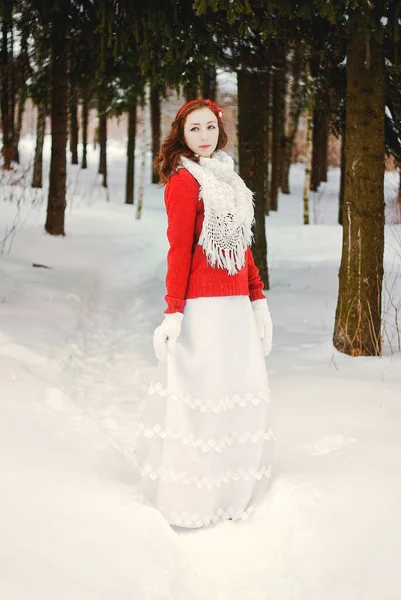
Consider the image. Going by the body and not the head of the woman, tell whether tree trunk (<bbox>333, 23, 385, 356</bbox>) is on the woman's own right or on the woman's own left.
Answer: on the woman's own left

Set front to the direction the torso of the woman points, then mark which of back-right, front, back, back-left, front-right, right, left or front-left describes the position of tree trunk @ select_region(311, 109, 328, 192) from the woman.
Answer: back-left

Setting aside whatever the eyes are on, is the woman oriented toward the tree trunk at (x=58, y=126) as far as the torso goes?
no

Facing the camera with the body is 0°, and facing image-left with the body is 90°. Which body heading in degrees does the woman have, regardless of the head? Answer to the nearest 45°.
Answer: approximately 315°

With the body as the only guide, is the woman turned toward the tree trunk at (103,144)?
no

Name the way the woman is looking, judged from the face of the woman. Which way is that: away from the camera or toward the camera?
toward the camera

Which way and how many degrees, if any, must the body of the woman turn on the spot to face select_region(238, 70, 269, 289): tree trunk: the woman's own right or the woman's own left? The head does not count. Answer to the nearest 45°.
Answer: approximately 135° to the woman's own left

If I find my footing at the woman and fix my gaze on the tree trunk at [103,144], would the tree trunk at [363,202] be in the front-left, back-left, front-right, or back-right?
front-right
